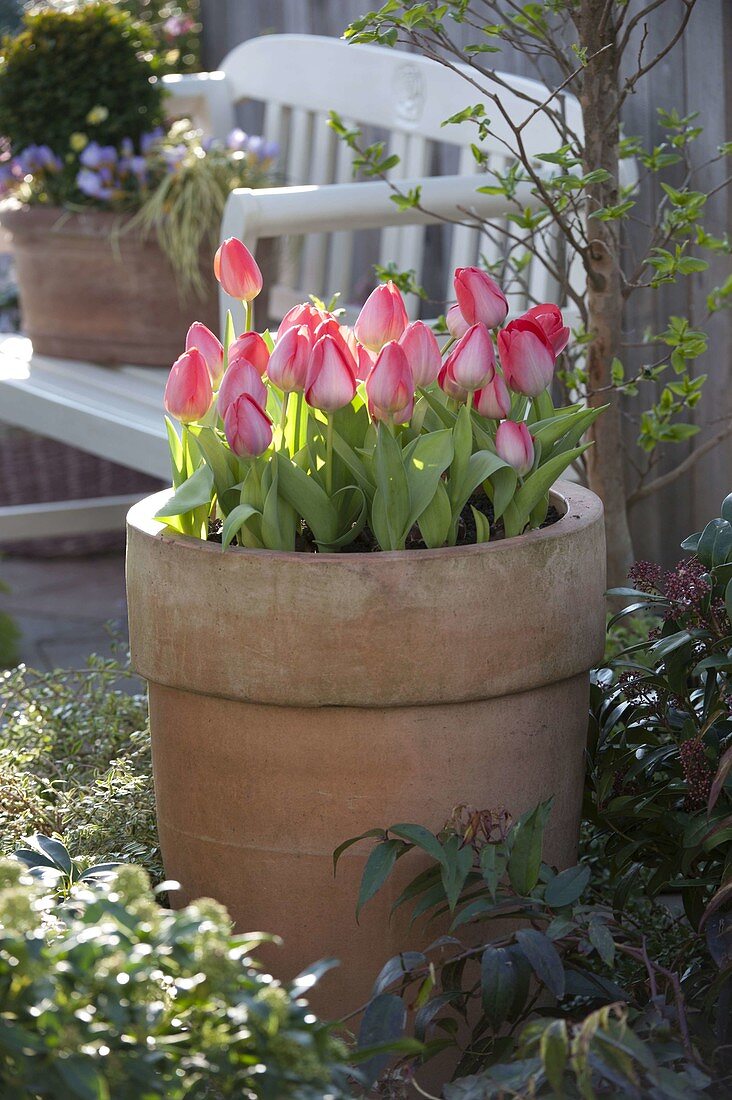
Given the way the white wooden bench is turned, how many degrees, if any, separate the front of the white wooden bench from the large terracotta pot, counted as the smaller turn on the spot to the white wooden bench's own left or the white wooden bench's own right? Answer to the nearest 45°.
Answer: approximately 45° to the white wooden bench's own left

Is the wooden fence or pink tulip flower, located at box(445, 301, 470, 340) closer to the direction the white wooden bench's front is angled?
the pink tulip flower

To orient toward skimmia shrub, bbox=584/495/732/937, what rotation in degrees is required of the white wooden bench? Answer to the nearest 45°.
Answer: approximately 45° to its left

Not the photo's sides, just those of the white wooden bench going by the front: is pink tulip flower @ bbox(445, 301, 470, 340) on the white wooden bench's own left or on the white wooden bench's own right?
on the white wooden bench's own left

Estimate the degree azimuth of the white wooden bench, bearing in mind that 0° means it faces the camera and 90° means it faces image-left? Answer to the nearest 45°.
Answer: approximately 45°

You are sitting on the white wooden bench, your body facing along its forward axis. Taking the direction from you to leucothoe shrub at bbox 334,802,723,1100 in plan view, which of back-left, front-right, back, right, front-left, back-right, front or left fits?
front-left

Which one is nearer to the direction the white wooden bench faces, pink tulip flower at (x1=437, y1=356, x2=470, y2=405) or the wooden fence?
the pink tulip flower

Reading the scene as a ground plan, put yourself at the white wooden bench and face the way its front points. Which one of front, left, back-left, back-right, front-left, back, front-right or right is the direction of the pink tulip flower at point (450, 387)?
front-left
